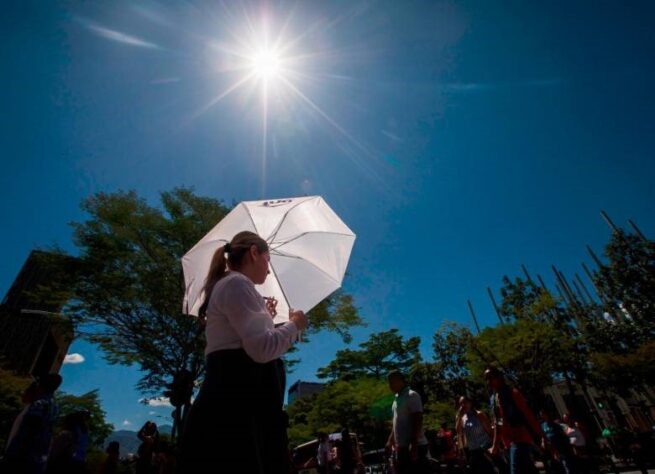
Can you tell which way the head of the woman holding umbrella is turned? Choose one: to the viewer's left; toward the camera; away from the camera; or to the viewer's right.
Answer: to the viewer's right

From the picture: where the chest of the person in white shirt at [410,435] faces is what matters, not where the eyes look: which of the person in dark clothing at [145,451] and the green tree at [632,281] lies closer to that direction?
the person in dark clothing

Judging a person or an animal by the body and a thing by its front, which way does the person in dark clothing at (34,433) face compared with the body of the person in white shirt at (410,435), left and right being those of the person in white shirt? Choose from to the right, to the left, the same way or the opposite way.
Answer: the opposite way

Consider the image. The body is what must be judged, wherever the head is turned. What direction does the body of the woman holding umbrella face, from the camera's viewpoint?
to the viewer's right

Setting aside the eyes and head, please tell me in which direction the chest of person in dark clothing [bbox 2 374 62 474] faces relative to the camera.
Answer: to the viewer's right

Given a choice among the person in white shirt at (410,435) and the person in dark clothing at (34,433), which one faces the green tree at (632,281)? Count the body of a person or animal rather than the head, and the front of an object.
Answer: the person in dark clothing

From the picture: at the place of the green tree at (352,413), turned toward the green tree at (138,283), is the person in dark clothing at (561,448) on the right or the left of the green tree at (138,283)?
left

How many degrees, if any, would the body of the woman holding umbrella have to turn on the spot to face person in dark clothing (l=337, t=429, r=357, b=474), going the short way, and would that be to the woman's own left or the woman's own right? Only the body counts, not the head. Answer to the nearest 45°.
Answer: approximately 90° to the woman's own left

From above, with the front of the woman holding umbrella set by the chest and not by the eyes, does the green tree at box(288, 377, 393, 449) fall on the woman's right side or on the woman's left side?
on the woman's left side
